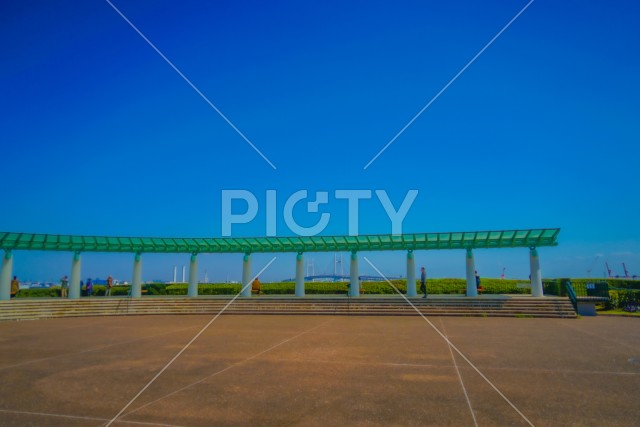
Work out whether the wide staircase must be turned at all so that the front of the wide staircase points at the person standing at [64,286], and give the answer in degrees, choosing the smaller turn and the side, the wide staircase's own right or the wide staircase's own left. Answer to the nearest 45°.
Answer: approximately 135° to the wide staircase's own right

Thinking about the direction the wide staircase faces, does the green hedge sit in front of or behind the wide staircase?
behind

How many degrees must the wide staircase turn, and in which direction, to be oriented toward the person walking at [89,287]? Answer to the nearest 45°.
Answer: approximately 135° to its right

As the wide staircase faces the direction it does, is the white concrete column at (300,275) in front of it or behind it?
behind

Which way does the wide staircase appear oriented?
toward the camera
